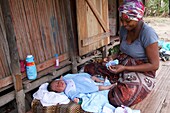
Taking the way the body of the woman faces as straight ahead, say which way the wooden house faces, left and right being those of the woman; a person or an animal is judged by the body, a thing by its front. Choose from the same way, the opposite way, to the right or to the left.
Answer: to the left

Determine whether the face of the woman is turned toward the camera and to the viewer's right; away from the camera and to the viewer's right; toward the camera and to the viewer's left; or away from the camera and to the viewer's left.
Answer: toward the camera and to the viewer's left

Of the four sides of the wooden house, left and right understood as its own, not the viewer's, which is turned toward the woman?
front

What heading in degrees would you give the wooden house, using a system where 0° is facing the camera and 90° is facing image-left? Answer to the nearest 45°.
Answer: approximately 315°

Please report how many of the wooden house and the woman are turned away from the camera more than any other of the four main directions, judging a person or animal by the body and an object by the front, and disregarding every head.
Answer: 0

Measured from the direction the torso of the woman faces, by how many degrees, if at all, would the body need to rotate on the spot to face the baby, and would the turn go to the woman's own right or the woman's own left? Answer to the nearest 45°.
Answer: approximately 45° to the woman's own right
